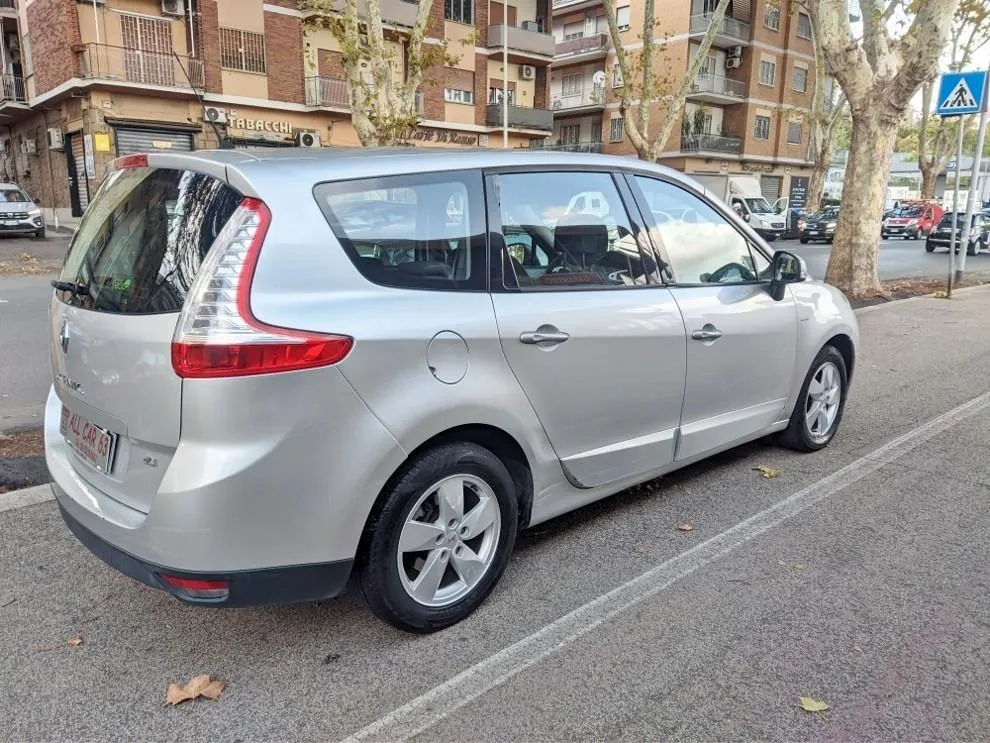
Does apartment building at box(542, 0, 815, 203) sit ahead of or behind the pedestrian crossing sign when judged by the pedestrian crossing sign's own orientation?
behind

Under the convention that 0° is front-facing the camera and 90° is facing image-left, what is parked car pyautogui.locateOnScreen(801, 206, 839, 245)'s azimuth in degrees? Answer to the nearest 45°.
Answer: approximately 45°

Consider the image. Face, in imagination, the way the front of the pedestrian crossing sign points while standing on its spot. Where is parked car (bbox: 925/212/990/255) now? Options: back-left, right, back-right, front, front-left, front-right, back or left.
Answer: back

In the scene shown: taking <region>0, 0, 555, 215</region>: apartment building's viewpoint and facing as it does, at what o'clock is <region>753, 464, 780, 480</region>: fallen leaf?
The fallen leaf is roughly at 1 o'clock from the apartment building.

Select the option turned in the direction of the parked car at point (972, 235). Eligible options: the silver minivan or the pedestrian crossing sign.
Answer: the silver minivan

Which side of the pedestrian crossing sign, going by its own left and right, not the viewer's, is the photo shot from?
front

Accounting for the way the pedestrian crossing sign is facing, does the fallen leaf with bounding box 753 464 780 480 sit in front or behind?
in front

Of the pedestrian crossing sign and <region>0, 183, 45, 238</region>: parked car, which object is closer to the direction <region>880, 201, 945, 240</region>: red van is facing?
the parked car

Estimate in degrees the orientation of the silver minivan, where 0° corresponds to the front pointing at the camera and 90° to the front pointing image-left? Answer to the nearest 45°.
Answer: approximately 225°

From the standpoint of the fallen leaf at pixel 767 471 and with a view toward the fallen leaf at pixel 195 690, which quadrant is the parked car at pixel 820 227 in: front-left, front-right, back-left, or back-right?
back-right

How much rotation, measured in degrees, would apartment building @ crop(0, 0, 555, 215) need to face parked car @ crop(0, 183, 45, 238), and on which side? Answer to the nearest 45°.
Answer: approximately 90° to its right

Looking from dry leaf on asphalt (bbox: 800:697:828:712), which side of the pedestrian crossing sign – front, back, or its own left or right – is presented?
front

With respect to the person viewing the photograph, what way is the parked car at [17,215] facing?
facing the viewer and to the right of the viewer

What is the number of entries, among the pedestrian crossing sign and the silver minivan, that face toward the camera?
1
